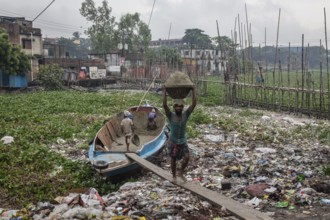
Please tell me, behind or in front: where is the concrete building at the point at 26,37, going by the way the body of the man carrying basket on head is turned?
behind

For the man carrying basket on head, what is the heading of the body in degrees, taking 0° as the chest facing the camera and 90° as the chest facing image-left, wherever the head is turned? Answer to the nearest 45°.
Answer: approximately 0°

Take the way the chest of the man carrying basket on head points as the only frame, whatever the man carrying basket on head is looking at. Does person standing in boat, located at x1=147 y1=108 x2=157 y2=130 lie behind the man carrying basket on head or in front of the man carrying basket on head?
behind
